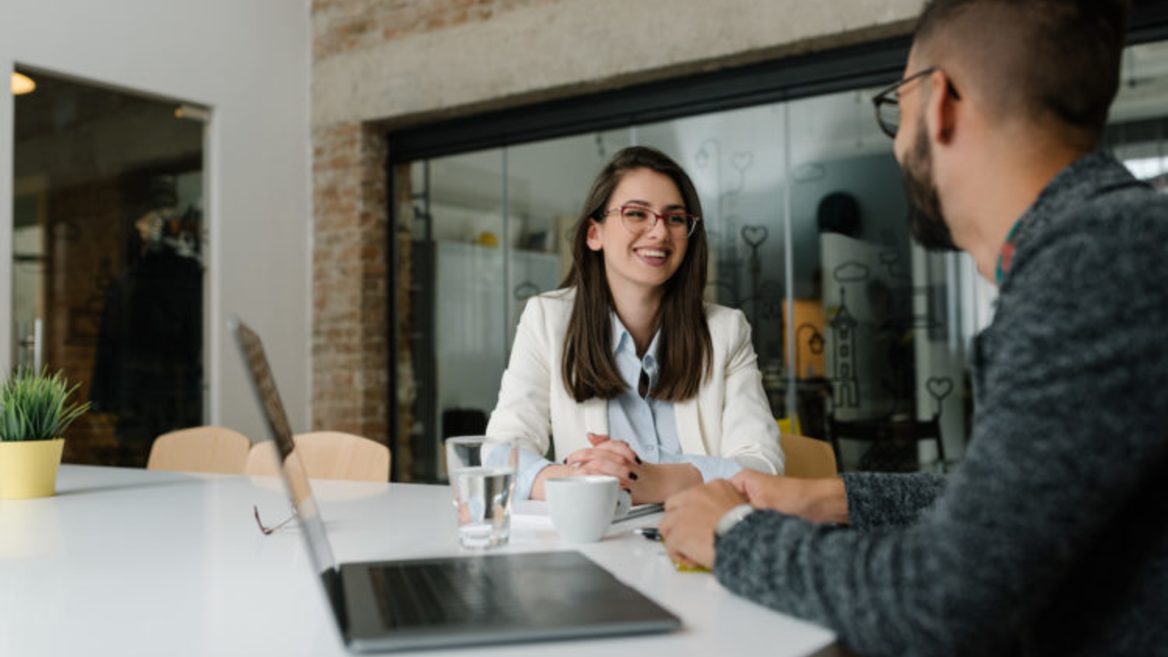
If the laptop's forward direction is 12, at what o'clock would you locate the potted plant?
The potted plant is roughly at 8 o'clock from the laptop.

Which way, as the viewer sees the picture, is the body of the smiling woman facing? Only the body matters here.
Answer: toward the camera

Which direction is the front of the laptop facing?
to the viewer's right

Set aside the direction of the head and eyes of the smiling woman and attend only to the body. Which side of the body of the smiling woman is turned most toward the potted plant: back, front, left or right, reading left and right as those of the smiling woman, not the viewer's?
right

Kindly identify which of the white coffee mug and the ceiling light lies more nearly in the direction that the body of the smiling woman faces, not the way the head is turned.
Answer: the white coffee mug

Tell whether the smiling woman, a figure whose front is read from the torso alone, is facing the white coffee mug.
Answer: yes

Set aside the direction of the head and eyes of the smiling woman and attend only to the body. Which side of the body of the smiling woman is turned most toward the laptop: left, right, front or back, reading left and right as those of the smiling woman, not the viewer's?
front

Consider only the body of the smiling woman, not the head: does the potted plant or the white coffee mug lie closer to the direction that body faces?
the white coffee mug
